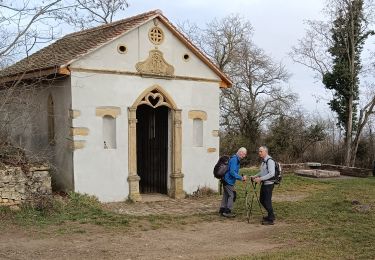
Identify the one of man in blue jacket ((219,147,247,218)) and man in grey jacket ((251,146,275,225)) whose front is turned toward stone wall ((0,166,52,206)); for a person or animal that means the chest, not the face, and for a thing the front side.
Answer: the man in grey jacket

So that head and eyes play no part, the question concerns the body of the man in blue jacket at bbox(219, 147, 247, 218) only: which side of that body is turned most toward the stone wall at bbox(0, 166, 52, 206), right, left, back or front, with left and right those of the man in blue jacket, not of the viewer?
back

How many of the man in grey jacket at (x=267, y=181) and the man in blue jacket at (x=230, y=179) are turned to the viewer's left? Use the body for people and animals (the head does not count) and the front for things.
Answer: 1

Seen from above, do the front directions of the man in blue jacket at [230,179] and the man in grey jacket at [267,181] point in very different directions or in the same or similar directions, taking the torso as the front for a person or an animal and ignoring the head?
very different directions

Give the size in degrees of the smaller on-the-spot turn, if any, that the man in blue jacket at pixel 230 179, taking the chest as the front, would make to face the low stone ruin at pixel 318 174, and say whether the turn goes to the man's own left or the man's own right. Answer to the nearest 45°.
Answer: approximately 90° to the man's own left

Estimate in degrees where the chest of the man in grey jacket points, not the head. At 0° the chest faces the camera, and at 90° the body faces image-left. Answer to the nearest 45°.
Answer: approximately 90°

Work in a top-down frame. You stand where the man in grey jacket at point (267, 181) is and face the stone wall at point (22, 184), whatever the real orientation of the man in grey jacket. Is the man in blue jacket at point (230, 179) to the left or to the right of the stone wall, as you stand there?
right

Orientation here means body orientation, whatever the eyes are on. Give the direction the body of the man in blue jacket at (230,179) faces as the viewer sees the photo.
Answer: to the viewer's right

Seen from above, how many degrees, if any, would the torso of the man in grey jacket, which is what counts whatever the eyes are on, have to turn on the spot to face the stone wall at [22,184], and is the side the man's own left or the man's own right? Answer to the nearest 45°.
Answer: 0° — they already face it

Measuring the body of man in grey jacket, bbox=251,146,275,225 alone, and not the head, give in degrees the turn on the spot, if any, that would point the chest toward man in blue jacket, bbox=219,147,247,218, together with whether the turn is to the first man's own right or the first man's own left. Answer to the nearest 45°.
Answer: approximately 45° to the first man's own right
